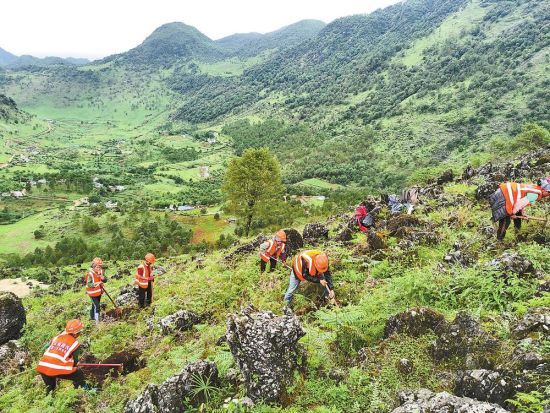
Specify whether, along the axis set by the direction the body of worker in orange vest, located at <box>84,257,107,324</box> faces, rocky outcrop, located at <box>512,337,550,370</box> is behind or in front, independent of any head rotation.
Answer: in front

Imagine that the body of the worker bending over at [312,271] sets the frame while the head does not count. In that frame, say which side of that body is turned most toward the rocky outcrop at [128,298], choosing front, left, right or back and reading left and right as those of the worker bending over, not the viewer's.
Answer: back

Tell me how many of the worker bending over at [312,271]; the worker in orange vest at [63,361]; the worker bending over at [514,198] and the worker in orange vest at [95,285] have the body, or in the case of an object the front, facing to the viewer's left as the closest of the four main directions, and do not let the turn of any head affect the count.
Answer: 0

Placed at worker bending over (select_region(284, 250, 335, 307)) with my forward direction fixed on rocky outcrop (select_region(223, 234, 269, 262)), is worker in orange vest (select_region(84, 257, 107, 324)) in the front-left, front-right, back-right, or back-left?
front-left

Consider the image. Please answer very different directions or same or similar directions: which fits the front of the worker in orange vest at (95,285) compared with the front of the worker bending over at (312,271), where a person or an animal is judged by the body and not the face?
same or similar directions

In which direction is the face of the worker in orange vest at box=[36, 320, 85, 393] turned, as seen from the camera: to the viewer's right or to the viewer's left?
to the viewer's right

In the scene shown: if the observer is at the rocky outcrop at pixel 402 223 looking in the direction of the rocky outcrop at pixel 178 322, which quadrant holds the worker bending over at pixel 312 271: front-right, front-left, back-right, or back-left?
front-left

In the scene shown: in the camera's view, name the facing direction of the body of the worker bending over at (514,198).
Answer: to the viewer's right

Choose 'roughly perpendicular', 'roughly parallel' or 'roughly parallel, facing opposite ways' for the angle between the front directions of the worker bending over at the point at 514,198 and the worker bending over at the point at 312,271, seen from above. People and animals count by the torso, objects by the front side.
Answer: roughly parallel
